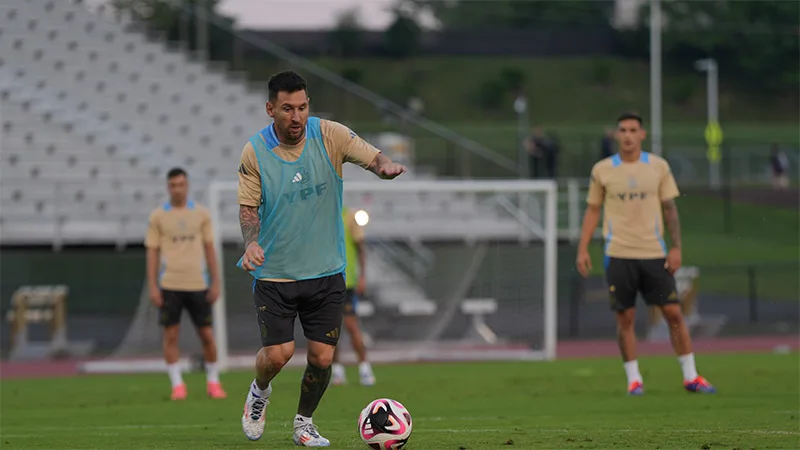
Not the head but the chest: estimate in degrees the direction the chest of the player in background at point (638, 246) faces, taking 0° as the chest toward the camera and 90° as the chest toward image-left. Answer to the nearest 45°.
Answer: approximately 0°

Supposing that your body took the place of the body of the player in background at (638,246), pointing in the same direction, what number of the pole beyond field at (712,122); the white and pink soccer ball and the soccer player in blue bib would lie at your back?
1

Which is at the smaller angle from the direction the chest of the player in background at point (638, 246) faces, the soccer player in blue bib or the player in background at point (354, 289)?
the soccer player in blue bib

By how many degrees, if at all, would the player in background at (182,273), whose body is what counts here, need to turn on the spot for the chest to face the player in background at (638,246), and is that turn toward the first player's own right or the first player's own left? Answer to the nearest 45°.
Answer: approximately 45° to the first player's own left

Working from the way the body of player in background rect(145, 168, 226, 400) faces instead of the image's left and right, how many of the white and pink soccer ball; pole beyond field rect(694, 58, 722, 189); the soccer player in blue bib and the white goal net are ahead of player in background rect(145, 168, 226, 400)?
2

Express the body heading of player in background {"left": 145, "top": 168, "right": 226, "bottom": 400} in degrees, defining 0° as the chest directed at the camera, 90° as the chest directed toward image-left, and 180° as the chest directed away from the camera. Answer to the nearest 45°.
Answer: approximately 0°

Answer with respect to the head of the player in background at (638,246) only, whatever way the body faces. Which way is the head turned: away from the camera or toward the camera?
toward the camera

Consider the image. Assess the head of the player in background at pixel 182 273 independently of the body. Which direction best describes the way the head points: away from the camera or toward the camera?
toward the camera

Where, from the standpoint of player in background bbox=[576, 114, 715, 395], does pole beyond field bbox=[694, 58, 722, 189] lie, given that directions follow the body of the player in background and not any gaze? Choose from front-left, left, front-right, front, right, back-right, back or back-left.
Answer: back

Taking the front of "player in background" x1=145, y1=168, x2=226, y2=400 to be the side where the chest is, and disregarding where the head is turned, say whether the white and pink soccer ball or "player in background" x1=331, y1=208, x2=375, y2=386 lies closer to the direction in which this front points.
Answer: the white and pink soccer ball
